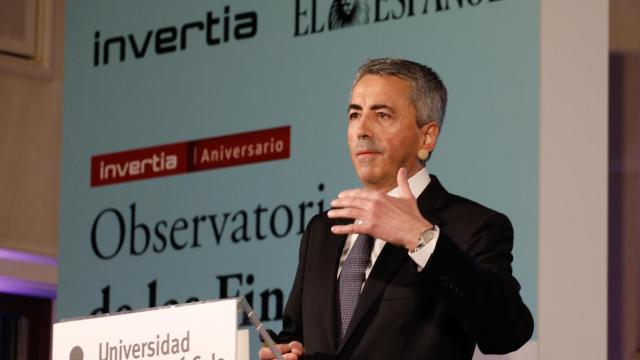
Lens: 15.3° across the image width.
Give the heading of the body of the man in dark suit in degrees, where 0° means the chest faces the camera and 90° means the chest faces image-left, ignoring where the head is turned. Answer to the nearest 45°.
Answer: approximately 45°

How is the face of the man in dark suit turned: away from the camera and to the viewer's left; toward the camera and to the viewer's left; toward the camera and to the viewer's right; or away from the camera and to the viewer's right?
toward the camera and to the viewer's left
